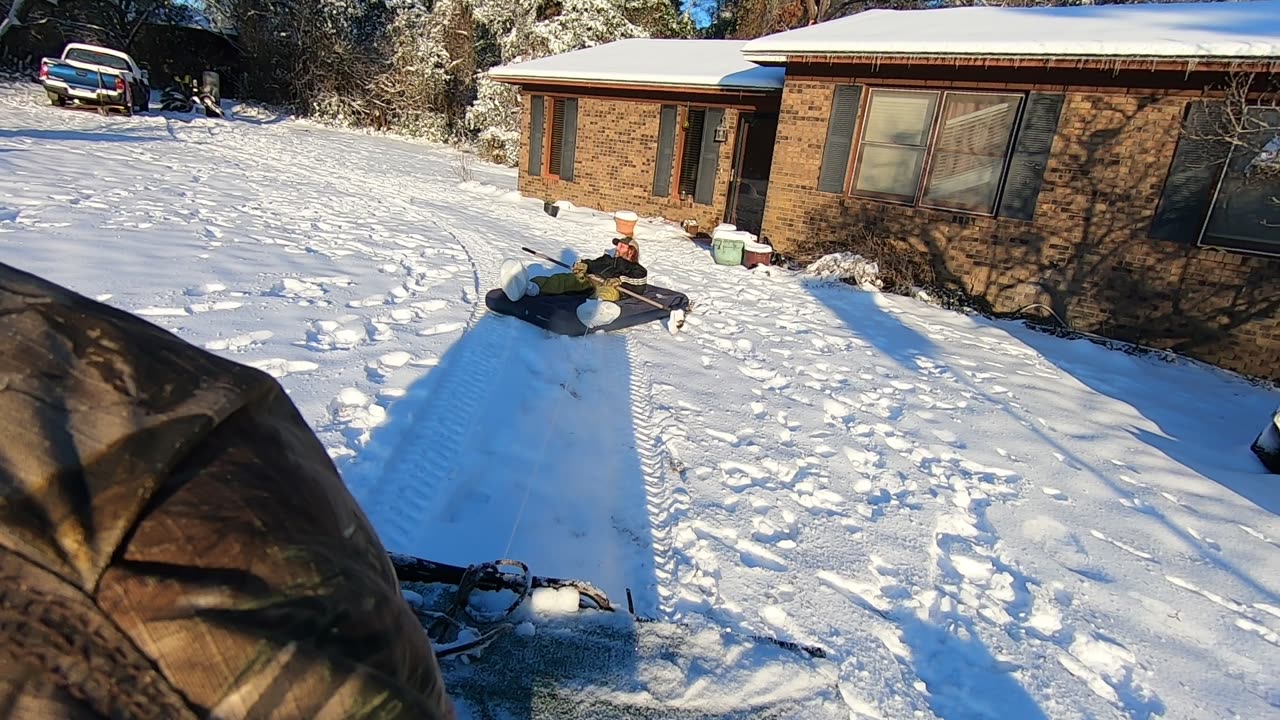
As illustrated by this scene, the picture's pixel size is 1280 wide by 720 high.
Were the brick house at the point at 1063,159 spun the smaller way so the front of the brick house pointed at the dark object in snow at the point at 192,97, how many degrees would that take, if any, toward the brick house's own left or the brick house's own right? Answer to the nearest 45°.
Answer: approximately 45° to the brick house's own right

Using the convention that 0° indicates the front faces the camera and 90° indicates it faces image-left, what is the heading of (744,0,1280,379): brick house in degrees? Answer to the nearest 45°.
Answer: approximately 45°

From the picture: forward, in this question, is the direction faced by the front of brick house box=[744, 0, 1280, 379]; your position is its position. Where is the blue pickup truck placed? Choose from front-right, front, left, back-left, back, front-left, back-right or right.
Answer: front-right

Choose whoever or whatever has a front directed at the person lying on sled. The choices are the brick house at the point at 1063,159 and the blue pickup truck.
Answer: the brick house

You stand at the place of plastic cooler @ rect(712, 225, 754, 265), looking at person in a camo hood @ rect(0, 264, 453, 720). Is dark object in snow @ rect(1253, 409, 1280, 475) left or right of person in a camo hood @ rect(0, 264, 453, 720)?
left

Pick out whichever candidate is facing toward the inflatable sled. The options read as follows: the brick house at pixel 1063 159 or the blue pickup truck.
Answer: the brick house

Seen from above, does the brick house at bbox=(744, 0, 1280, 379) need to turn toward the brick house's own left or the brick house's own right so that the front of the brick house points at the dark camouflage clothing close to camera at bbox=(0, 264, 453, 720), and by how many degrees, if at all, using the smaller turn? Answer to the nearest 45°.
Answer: approximately 45° to the brick house's own left

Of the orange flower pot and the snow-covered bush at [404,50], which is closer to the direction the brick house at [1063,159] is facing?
the orange flower pot
